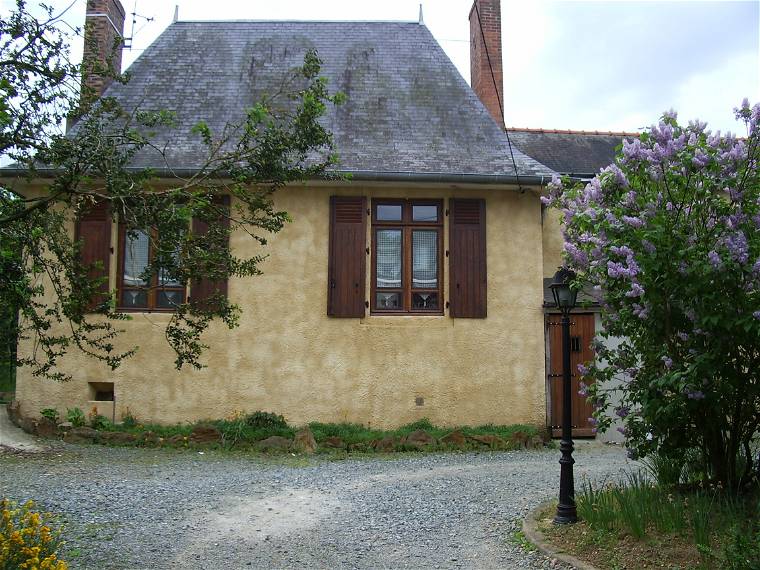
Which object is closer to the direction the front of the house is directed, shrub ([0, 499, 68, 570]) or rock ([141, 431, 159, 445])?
the shrub

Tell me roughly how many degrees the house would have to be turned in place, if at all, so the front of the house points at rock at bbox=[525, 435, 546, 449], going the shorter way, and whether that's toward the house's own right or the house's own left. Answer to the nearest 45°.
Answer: approximately 45° to the house's own left

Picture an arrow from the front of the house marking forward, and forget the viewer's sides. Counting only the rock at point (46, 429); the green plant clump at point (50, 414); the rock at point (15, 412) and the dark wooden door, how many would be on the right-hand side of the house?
3

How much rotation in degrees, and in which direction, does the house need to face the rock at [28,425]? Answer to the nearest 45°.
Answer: approximately 90° to its right

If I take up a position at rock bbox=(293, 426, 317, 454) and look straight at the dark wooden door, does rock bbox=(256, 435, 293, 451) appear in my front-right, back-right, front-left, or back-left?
back-left

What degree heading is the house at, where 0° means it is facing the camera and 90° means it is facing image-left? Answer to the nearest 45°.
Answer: approximately 0°

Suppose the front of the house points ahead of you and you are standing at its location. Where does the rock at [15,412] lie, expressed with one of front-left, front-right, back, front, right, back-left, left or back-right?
right

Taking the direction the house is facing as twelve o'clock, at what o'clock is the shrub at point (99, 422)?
The shrub is roughly at 3 o'clock from the house.

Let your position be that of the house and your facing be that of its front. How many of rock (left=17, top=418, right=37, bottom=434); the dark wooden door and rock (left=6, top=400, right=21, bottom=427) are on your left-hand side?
1

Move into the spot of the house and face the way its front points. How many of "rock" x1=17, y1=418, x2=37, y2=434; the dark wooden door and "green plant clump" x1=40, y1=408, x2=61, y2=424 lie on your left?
1
